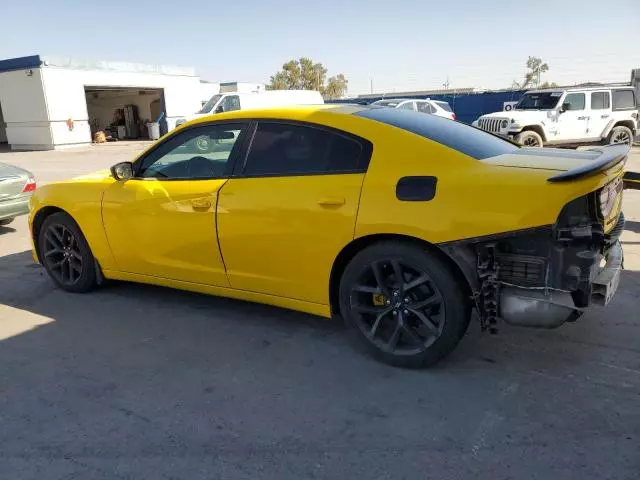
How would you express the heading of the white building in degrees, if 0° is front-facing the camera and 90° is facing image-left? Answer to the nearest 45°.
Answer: approximately 315°

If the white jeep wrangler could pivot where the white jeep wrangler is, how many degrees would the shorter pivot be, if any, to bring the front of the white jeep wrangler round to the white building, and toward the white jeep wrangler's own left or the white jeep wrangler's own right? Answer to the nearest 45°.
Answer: approximately 45° to the white jeep wrangler's own right

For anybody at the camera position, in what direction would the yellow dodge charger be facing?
facing away from the viewer and to the left of the viewer

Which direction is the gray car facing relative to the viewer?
to the viewer's left

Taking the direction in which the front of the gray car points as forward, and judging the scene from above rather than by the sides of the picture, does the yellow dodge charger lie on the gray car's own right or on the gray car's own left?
on the gray car's own left

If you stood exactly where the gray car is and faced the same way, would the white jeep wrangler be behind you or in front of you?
behind

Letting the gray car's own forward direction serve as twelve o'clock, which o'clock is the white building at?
The white building is roughly at 3 o'clock from the gray car.
